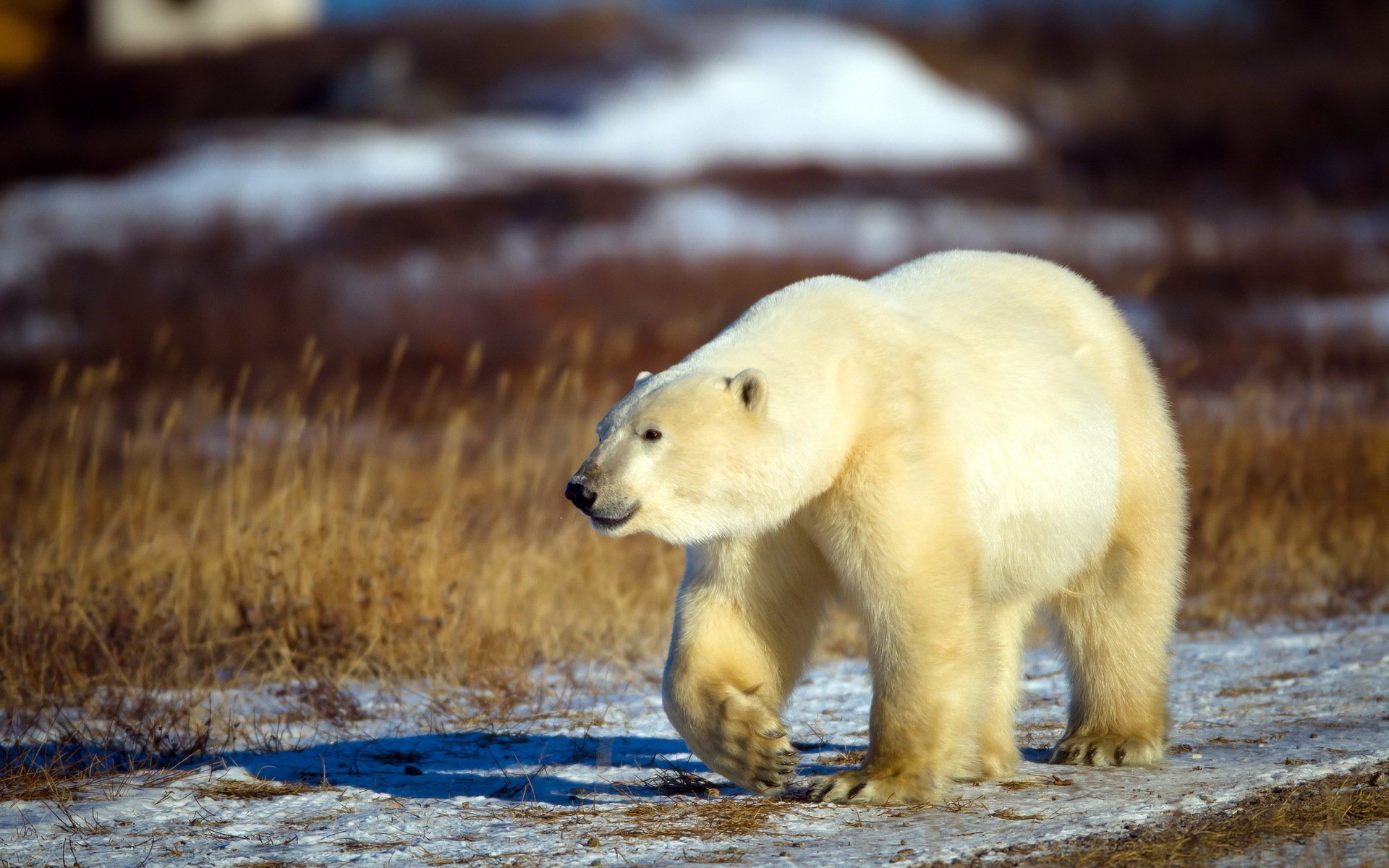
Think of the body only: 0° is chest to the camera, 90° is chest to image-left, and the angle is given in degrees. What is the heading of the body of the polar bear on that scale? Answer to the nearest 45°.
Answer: approximately 45°
